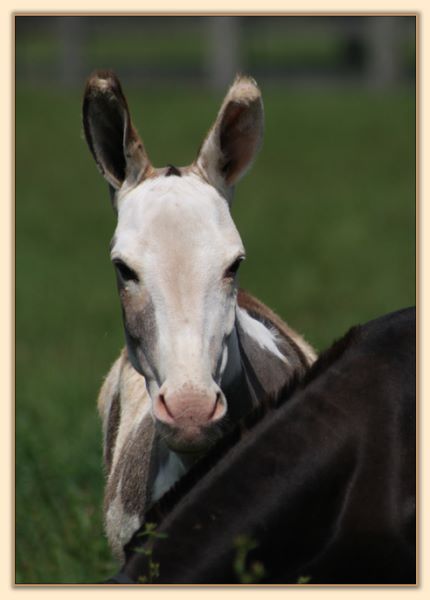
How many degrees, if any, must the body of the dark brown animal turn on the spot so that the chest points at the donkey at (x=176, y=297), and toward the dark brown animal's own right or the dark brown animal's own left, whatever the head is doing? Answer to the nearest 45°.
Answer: approximately 45° to the dark brown animal's own right

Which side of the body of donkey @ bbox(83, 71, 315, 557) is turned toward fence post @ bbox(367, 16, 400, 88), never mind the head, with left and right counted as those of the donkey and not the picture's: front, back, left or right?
back

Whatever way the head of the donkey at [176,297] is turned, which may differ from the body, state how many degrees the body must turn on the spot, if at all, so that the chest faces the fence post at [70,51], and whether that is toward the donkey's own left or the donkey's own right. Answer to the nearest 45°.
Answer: approximately 180°

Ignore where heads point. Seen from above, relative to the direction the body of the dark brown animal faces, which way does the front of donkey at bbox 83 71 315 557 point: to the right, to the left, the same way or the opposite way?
to the left

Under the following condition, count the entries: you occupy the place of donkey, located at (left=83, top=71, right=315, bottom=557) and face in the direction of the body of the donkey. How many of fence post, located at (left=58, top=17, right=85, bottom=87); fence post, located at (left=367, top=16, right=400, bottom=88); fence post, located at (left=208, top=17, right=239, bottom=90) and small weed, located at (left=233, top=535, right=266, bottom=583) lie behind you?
3

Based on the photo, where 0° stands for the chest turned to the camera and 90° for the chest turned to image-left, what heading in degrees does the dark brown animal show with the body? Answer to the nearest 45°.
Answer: approximately 90°

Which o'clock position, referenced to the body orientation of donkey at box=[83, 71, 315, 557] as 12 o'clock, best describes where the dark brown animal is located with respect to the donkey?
The dark brown animal is roughly at 11 o'clock from the donkey.

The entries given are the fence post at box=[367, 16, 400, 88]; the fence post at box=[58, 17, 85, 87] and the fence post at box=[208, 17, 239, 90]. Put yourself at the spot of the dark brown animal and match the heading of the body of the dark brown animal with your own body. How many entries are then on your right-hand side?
3

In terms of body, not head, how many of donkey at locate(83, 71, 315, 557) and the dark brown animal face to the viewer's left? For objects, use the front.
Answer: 1

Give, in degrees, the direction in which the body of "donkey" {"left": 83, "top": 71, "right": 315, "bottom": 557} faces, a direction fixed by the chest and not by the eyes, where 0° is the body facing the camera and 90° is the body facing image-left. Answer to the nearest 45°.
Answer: approximately 0°

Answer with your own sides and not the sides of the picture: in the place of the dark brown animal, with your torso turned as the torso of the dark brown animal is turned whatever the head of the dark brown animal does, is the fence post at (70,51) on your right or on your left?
on your right

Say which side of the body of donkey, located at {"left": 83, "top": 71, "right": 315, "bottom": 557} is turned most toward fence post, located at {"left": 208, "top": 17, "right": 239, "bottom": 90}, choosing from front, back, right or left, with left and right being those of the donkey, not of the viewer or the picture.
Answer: back
